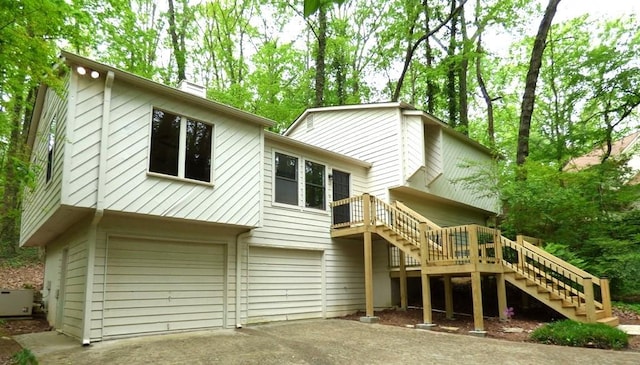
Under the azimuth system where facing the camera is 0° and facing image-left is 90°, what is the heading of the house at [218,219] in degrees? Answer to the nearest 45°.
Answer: approximately 315°

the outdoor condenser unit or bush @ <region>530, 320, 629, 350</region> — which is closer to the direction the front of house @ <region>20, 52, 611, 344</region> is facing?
the bush

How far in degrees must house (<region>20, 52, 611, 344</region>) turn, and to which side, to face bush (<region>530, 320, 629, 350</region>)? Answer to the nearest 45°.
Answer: approximately 45° to its left
